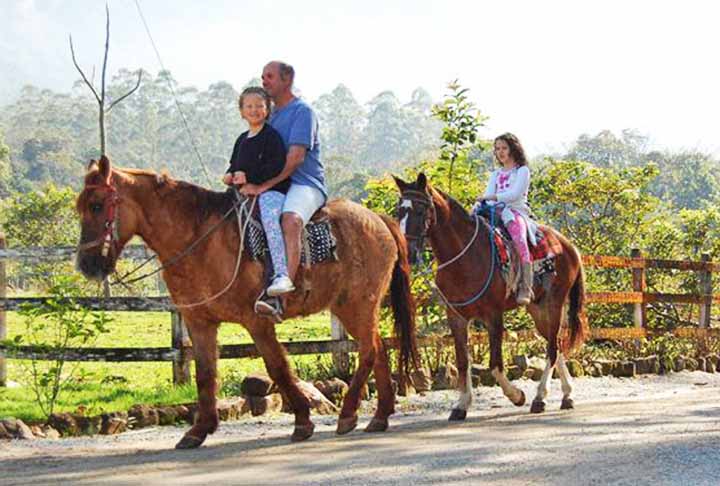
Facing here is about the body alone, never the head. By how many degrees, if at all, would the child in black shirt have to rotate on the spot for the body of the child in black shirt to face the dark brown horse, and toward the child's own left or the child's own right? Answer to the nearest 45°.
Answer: approximately 180°

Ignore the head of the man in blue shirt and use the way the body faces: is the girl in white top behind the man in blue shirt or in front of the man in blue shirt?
behind

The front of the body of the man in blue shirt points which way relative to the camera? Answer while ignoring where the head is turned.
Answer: to the viewer's left

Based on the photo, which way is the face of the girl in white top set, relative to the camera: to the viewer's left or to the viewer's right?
to the viewer's left

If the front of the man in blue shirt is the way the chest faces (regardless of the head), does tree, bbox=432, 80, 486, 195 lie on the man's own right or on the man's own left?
on the man's own right

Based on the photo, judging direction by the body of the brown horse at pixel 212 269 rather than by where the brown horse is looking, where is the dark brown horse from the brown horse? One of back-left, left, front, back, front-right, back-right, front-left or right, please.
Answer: back-right

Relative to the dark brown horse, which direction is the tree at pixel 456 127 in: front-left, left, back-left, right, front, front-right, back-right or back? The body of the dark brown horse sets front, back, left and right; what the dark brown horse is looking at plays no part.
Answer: back-right

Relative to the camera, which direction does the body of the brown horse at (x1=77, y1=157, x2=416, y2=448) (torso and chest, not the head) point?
to the viewer's left
